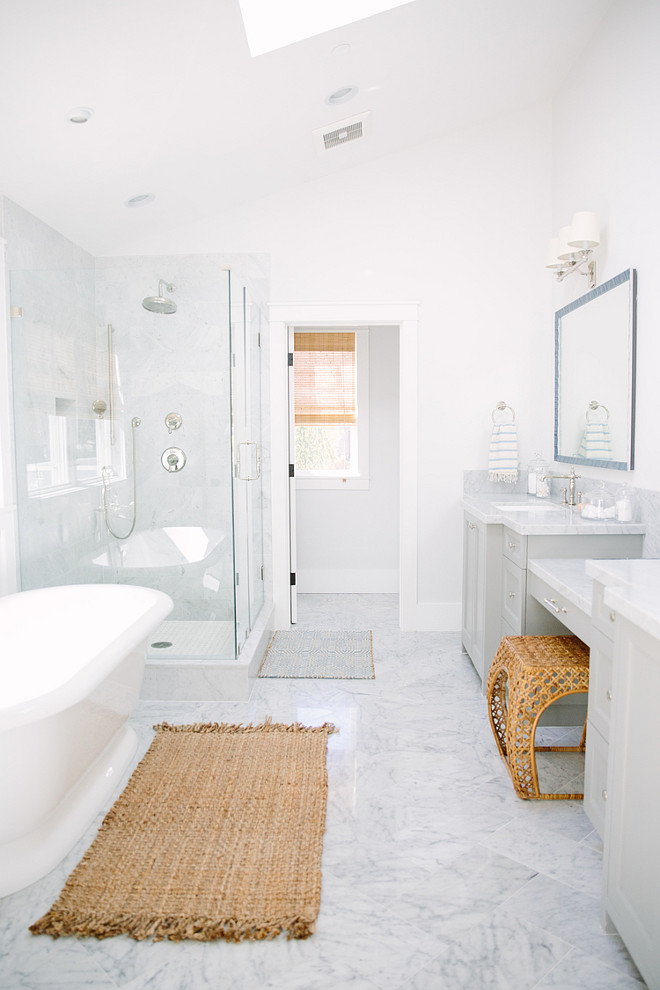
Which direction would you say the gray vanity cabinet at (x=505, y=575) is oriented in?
to the viewer's left

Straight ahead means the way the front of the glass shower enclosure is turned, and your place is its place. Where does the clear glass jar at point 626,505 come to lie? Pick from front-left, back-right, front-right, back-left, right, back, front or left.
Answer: front-right

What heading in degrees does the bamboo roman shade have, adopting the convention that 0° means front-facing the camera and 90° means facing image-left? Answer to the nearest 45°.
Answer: approximately 0°

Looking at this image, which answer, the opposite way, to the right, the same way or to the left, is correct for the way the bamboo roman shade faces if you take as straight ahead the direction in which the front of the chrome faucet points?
to the left

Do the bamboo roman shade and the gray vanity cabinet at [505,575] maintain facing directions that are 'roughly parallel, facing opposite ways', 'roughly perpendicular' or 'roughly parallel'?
roughly perpendicular

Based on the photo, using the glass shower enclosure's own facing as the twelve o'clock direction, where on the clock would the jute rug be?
The jute rug is roughly at 3 o'clock from the glass shower enclosure.

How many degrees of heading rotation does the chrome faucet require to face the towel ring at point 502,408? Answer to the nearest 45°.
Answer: approximately 45° to its right

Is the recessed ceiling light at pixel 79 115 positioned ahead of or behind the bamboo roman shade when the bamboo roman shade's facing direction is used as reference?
ahead

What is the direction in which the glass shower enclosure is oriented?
to the viewer's right
